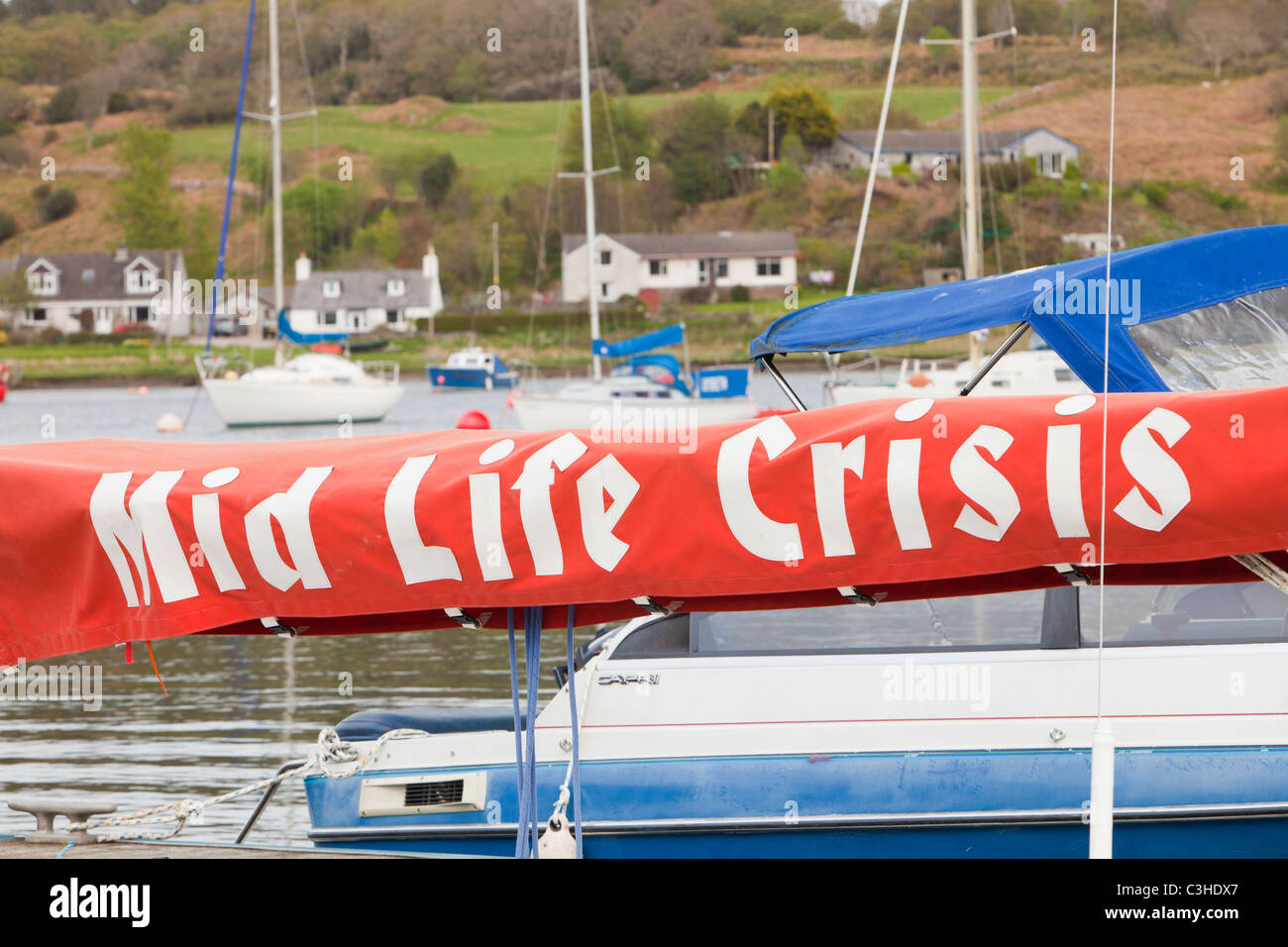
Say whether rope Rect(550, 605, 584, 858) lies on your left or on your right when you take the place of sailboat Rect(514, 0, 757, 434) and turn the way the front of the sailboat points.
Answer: on your left

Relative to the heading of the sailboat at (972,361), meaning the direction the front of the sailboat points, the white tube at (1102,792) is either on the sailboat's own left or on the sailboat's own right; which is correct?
on the sailboat's own left

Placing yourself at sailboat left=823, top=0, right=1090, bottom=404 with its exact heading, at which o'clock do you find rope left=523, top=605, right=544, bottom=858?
The rope is roughly at 9 o'clock from the sailboat.

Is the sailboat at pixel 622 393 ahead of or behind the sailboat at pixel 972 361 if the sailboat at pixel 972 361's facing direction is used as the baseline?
ahead

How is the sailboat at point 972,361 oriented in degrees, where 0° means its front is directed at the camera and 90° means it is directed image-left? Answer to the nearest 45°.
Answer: approximately 90°

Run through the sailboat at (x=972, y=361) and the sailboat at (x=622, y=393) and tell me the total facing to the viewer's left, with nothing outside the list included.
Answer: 2

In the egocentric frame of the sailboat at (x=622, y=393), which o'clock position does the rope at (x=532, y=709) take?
The rope is roughly at 9 o'clock from the sailboat.

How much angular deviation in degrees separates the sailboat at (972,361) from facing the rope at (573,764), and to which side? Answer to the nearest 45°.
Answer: approximately 90° to its left

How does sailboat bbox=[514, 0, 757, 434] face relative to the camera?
to the viewer's left
